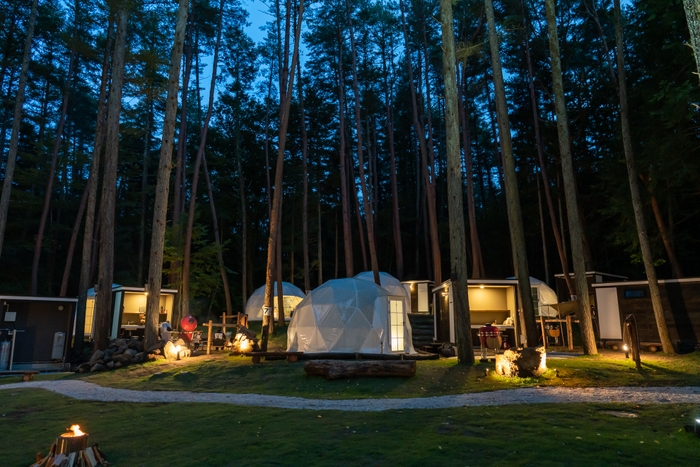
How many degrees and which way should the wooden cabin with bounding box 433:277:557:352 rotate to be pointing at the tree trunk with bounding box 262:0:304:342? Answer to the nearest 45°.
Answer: approximately 45° to its right

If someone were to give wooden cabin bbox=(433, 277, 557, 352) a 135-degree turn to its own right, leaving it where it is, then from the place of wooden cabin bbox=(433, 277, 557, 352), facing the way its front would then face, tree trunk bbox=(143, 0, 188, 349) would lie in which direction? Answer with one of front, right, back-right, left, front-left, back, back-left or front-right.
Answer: left

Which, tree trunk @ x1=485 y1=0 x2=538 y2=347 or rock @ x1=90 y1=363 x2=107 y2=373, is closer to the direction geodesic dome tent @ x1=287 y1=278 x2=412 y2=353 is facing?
the tree trunk

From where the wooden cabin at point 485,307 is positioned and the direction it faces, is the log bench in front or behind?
in front

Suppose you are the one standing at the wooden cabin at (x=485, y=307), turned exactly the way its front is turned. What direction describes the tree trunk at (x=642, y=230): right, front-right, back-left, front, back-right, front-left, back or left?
front-left

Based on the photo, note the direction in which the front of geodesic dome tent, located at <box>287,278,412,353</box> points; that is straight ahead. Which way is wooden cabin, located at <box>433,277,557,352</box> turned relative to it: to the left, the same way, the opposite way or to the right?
to the right

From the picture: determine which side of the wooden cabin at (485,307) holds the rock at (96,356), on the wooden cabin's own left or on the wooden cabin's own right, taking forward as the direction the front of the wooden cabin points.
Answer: on the wooden cabin's own right

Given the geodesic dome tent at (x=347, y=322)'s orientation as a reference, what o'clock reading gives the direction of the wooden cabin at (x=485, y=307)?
The wooden cabin is roughly at 11 o'clock from the geodesic dome tent.

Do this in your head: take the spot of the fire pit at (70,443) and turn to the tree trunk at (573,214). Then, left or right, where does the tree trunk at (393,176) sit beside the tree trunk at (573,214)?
left

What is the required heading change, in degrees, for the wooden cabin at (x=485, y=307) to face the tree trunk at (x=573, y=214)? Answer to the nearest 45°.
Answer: approximately 45° to its left

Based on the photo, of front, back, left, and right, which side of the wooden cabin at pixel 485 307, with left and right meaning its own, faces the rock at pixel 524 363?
front

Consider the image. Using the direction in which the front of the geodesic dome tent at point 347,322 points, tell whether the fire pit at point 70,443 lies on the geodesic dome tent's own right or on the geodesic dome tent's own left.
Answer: on the geodesic dome tent's own right

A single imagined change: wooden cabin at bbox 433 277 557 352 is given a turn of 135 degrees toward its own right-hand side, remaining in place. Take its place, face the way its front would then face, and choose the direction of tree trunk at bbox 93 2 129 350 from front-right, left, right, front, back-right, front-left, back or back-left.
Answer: left

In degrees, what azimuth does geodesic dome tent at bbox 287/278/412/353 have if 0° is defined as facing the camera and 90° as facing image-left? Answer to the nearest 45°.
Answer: approximately 270°

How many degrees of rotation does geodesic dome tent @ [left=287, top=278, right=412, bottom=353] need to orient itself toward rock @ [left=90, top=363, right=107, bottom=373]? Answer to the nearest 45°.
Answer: approximately 180°
